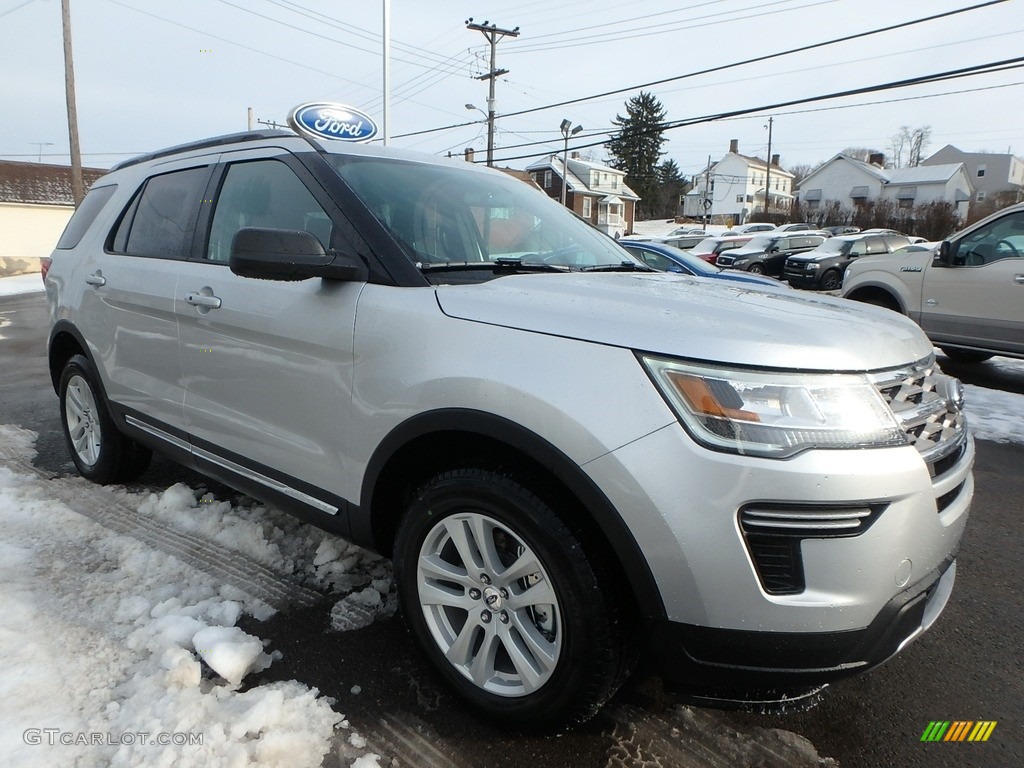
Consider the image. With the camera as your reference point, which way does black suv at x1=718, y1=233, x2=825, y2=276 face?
facing the viewer and to the left of the viewer

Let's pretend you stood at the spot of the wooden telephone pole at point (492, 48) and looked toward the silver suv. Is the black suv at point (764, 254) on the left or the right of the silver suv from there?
left

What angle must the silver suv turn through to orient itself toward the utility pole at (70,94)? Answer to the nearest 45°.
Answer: approximately 180°

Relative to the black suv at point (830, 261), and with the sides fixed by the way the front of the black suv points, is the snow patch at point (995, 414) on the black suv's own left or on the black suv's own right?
on the black suv's own left

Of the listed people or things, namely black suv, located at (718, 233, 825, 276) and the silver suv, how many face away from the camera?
0

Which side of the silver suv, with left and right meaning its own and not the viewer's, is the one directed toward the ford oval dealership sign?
back

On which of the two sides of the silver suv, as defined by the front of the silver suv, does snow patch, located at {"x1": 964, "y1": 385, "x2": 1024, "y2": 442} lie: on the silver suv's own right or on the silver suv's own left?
on the silver suv's own left

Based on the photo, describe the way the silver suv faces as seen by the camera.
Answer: facing the viewer and to the right of the viewer

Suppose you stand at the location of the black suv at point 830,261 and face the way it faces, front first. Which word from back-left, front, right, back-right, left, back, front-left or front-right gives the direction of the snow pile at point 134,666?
front-left

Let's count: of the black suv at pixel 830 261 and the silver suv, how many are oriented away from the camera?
0

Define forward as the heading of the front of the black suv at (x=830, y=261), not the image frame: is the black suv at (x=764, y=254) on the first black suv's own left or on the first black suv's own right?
on the first black suv's own right

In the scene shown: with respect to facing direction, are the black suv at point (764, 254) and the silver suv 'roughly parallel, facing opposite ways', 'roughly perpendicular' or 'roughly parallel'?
roughly perpendicular
